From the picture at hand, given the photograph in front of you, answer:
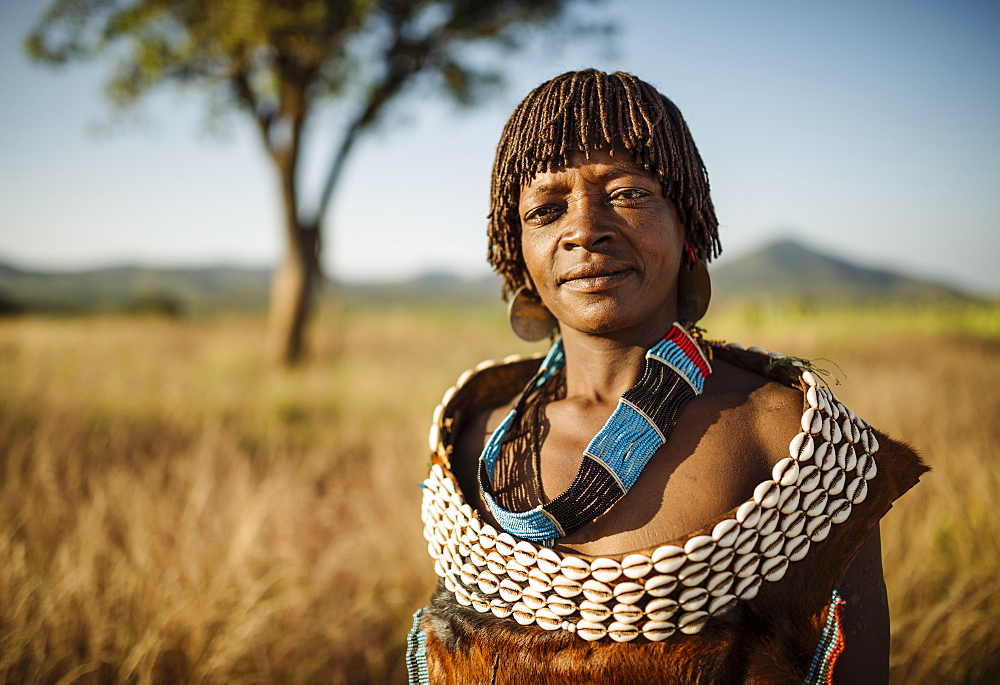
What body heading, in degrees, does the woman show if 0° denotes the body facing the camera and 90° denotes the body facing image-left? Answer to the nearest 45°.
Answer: approximately 45°
